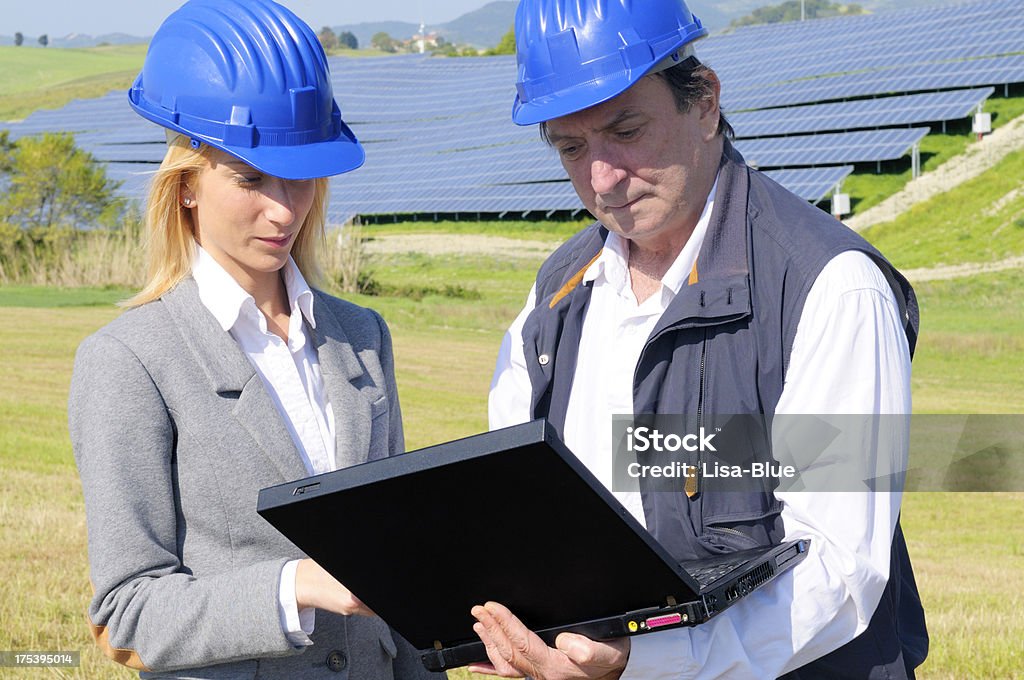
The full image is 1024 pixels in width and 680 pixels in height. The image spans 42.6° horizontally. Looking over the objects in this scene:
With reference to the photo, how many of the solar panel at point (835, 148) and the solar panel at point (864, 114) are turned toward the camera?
2

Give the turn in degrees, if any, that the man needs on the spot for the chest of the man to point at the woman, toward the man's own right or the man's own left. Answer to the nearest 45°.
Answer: approximately 45° to the man's own right

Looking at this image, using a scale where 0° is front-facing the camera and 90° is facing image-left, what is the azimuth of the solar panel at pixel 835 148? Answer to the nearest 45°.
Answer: approximately 0°

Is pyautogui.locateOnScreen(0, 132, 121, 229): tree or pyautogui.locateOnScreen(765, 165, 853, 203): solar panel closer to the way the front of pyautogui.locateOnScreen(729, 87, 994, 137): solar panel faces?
the solar panel

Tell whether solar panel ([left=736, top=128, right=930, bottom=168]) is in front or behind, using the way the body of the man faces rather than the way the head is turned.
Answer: behind

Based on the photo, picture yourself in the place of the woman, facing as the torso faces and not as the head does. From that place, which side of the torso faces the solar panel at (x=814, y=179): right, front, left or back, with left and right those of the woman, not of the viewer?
left

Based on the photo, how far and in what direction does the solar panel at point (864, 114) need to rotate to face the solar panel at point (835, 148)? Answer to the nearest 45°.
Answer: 0° — it already faces it

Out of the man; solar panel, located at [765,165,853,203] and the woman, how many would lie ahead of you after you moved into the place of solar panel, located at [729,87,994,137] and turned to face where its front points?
3

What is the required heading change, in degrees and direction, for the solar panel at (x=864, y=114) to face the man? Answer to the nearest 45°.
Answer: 0° — it already faces them

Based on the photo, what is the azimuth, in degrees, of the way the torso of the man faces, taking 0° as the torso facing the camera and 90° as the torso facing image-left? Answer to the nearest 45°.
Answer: approximately 45°

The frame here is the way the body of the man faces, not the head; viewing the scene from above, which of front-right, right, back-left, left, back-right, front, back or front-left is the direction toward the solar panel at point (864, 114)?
back-right

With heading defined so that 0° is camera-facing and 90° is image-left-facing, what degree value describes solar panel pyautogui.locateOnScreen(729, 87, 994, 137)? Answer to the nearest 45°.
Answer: approximately 0°
